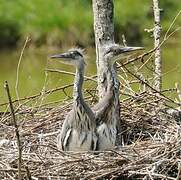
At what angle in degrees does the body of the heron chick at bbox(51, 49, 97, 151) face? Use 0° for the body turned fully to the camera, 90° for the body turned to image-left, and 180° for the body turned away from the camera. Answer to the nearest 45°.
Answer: approximately 0°
